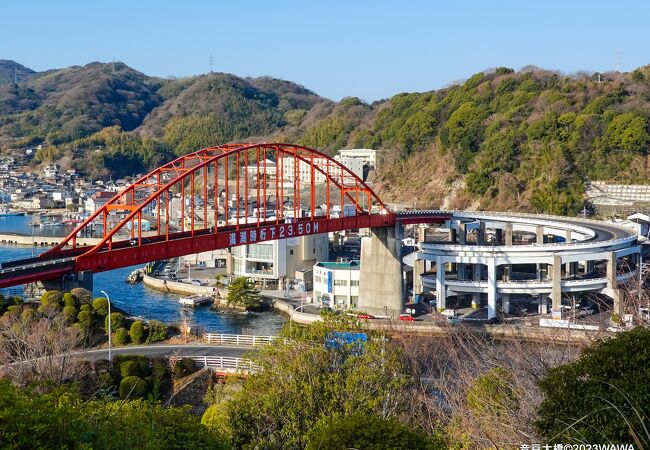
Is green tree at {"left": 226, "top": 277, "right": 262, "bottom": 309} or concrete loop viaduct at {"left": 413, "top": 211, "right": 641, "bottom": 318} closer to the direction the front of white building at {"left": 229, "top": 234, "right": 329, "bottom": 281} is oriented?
the green tree

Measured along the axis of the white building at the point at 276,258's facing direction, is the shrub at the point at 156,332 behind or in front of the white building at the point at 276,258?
in front

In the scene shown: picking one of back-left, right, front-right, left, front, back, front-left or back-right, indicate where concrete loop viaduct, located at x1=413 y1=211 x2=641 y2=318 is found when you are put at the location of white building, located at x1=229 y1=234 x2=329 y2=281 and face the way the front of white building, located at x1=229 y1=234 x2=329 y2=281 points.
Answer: left

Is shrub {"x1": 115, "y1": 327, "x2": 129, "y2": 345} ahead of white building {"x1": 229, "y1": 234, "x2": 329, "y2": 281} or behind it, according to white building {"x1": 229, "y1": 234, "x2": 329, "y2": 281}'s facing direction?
ahead

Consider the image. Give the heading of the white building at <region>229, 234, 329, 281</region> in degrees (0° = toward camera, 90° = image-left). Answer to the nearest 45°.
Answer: approximately 45°
